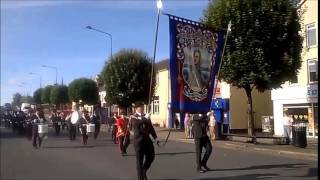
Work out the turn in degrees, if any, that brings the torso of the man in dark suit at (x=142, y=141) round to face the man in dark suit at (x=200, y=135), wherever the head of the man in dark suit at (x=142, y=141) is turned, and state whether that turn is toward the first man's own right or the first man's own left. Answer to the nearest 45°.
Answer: approximately 135° to the first man's own left

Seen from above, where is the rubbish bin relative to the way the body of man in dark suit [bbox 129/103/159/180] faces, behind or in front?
behind

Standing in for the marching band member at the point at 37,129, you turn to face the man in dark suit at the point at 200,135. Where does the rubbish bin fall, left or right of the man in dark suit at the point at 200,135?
left

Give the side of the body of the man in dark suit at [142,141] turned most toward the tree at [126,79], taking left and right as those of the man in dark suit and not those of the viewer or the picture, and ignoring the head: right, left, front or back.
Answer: back

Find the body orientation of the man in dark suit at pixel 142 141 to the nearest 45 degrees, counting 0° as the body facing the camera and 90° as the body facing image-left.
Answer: approximately 0°

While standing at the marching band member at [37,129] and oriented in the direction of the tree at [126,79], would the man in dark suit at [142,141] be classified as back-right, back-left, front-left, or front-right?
back-right

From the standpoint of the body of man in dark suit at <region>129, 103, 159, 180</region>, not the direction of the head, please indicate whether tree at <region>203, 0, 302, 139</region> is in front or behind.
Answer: behind
